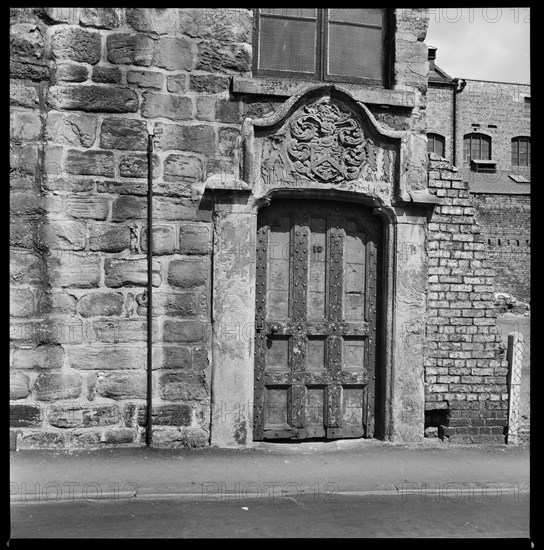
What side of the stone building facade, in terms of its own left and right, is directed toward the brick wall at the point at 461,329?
left

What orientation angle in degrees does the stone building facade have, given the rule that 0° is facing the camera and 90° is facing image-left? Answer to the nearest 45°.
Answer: approximately 0°
